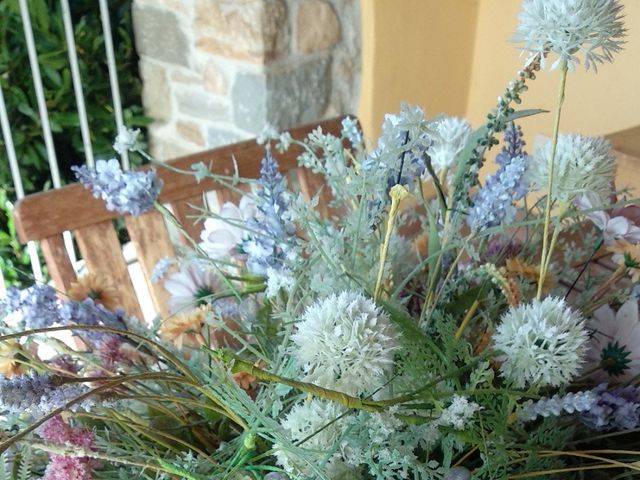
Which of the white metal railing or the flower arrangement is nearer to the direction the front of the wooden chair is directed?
the flower arrangement

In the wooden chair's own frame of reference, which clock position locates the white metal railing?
The white metal railing is roughly at 7 o'clock from the wooden chair.

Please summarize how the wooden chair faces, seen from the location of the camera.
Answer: facing the viewer and to the right of the viewer

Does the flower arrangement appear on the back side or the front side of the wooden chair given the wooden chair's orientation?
on the front side
